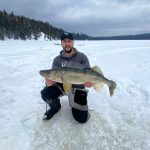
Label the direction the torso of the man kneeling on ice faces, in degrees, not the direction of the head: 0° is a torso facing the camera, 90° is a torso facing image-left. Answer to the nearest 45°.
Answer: approximately 0°
